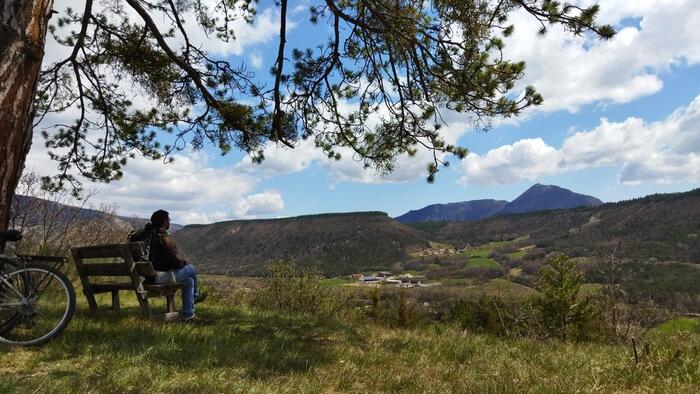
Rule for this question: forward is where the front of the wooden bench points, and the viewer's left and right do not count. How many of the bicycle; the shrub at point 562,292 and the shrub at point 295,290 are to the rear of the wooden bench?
1

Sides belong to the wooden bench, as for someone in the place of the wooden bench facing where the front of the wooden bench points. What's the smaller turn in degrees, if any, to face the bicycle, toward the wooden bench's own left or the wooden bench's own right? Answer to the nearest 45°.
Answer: approximately 180°

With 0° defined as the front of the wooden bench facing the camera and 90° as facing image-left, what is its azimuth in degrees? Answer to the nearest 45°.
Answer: approximately 225°

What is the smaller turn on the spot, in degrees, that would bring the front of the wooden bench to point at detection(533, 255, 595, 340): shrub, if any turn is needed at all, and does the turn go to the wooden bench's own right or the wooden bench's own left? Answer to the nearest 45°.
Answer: approximately 45° to the wooden bench's own right

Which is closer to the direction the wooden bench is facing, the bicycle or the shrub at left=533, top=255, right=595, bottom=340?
the shrub
